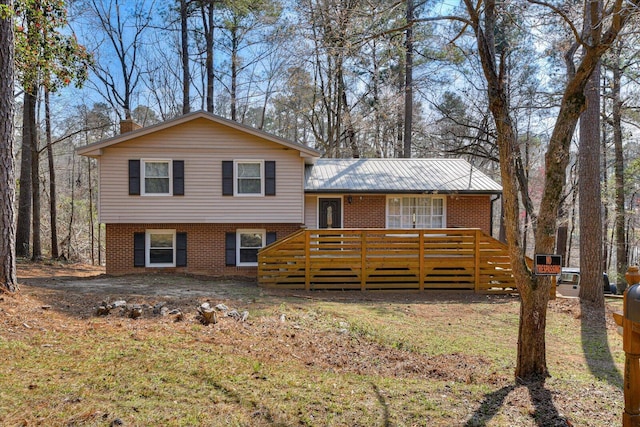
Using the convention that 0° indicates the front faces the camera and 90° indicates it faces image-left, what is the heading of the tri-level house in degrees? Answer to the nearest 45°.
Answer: approximately 0°

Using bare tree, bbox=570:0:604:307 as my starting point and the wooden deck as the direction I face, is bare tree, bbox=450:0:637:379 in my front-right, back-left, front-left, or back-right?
front-left

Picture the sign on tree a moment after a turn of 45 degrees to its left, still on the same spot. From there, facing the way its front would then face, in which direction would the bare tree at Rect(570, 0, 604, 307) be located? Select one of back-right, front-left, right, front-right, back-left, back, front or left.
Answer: back-left

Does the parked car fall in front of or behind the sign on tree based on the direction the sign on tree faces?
behind

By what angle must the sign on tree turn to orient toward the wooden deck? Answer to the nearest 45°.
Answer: approximately 135° to its right

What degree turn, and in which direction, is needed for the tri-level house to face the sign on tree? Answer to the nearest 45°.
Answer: approximately 45° to its left

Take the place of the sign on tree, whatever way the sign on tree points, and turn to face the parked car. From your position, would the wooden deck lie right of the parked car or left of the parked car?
left

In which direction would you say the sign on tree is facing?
toward the camera

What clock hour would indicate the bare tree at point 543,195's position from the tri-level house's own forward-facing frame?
The bare tree is roughly at 11 o'clock from the tri-level house.

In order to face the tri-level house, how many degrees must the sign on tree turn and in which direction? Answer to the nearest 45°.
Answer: approximately 135° to its right

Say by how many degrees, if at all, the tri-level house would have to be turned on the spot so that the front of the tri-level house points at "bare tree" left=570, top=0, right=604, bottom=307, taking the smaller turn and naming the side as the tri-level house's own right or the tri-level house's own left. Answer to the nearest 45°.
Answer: approximately 45° to the tri-level house's own left

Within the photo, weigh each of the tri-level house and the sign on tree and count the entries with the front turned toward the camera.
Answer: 2

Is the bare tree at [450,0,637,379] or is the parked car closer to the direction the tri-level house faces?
the bare tree
